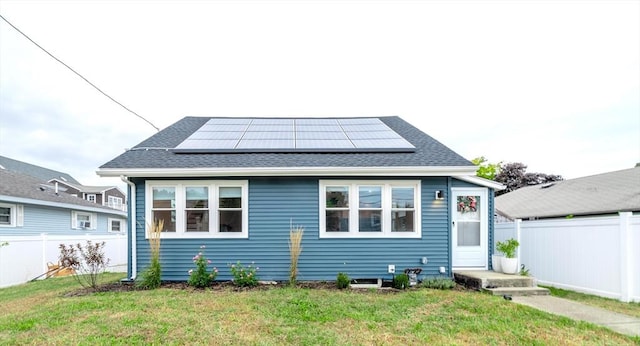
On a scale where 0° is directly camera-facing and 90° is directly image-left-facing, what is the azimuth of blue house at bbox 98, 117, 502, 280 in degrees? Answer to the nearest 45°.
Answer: approximately 0°

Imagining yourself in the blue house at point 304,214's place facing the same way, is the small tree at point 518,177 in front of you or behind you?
behind

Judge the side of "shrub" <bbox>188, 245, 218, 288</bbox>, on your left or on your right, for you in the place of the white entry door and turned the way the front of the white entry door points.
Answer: on your right

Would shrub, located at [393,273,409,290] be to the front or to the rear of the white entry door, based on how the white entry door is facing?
to the front

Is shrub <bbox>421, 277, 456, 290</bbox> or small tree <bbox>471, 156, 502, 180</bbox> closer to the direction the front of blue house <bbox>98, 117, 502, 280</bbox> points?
the shrub

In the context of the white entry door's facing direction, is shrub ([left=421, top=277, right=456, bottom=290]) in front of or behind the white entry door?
in front
